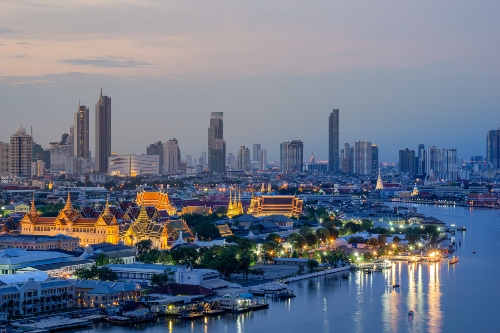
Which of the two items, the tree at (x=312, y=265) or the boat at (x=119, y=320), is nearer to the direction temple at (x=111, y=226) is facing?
the boat

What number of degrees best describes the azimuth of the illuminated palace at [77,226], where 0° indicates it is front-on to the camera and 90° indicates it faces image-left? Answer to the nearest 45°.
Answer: approximately 45°

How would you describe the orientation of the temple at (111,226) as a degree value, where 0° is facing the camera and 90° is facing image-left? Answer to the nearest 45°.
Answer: approximately 45°

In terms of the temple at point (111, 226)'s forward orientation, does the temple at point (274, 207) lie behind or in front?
behind

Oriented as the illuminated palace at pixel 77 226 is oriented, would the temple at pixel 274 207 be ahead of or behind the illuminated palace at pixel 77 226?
behind

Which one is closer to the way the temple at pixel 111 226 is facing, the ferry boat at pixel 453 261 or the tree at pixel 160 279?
the tree

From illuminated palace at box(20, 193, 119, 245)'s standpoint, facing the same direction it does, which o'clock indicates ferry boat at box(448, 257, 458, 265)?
The ferry boat is roughly at 8 o'clock from the illuminated palace.

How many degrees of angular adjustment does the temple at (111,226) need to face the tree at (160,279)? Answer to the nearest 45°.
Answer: approximately 45° to its left

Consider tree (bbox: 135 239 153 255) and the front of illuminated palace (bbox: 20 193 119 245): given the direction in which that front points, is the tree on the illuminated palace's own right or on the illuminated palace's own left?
on the illuminated palace's own left
